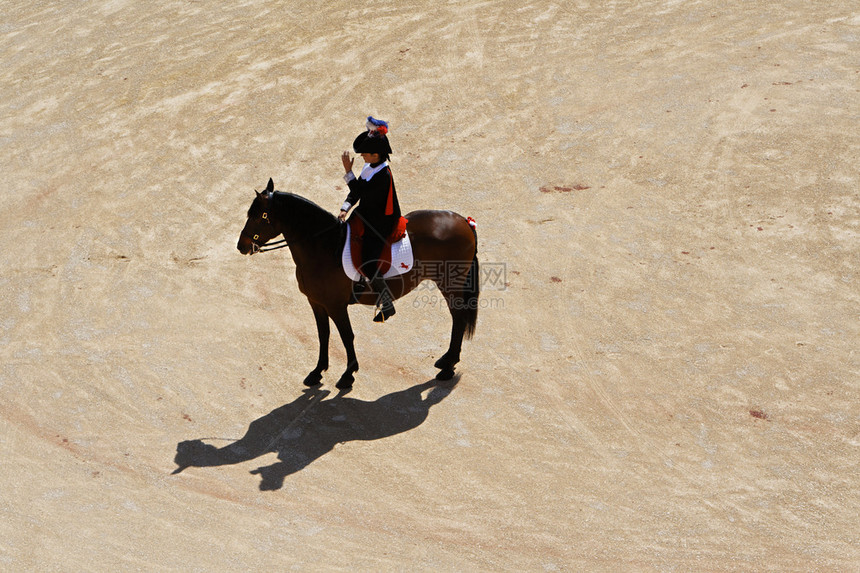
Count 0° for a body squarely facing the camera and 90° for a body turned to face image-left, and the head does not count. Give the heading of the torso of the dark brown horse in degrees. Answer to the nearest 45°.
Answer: approximately 90°

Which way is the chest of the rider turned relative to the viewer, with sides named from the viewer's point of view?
facing to the left of the viewer
